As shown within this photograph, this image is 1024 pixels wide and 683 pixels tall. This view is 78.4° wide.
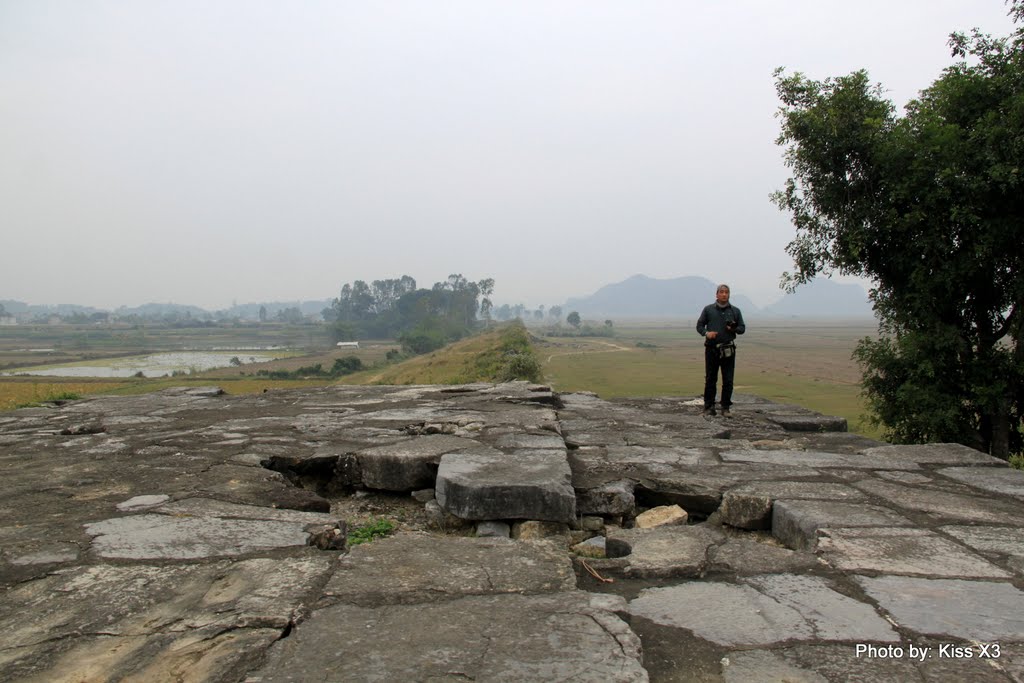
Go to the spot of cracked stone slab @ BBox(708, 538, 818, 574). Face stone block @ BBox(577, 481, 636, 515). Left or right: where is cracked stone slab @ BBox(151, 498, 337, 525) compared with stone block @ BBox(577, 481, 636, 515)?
left

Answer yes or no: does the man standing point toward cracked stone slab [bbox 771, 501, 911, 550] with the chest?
yes

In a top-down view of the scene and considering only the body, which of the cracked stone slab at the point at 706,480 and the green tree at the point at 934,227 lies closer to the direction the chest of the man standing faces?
the cracked stone slab

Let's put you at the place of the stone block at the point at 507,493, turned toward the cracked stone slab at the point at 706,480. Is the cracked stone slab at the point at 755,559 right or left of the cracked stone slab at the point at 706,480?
right

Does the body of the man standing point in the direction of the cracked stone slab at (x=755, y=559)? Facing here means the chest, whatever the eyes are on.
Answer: yes

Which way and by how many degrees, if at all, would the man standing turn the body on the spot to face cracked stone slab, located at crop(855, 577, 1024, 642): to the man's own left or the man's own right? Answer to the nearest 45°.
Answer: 0° — they already face it

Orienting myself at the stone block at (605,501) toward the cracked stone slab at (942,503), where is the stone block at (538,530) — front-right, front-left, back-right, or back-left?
back-right

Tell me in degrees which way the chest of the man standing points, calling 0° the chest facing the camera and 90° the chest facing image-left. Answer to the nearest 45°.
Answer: approximately 0°
